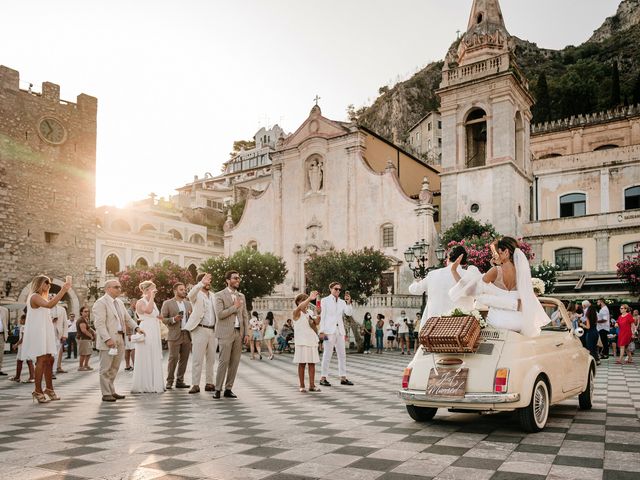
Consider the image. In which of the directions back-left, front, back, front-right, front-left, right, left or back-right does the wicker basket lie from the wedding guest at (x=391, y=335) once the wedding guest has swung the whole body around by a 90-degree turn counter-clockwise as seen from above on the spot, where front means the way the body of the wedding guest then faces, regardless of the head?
right

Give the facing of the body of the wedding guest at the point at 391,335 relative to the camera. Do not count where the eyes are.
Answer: toward the camera

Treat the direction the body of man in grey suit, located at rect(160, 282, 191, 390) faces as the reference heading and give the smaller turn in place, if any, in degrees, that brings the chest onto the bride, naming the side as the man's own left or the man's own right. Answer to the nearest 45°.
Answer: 0° — they already face them

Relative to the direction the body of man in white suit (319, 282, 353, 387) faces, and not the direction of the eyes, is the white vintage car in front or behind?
in front

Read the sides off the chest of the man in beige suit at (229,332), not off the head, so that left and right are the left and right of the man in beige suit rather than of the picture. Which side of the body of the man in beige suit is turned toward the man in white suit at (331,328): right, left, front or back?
left

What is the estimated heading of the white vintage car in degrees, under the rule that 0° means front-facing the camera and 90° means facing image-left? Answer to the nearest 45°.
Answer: approximately 225°

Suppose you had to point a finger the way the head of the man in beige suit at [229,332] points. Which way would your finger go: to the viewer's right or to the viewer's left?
to the viewer's right

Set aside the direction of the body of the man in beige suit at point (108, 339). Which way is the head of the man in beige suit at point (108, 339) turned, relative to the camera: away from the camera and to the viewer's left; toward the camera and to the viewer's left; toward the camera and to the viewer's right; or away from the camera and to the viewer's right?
toward the camera and to the viewer's right

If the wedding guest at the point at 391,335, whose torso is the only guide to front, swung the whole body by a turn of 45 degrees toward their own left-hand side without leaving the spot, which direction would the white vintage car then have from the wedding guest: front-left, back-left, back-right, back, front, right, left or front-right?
front-right
